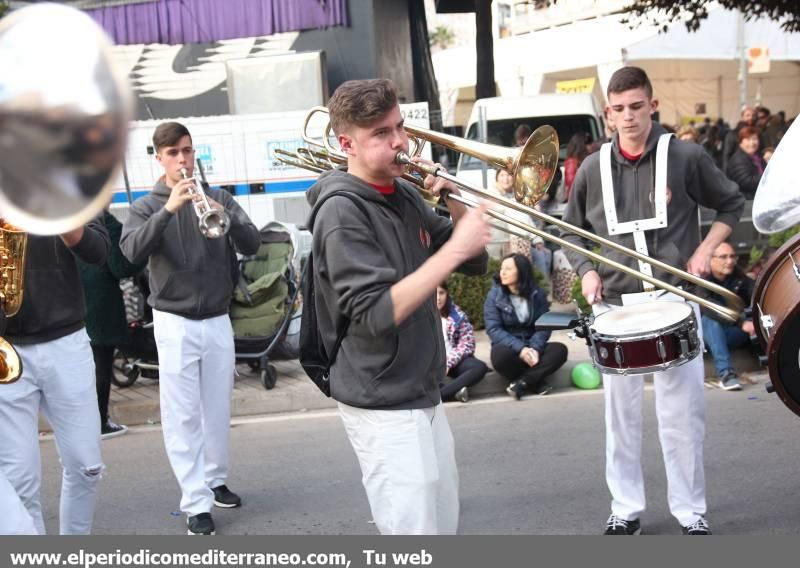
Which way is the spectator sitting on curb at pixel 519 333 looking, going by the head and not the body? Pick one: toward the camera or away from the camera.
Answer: toward the camera

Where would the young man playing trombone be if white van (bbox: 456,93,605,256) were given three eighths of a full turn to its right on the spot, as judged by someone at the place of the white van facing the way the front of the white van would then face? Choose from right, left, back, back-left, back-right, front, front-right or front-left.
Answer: back-left

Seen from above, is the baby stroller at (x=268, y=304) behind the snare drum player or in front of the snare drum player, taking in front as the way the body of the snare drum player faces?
behind

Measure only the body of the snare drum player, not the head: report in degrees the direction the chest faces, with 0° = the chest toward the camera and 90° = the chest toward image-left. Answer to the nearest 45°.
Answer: approximately 0°

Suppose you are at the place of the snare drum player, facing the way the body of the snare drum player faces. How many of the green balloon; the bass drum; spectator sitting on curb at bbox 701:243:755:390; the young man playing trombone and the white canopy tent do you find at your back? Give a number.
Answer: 3

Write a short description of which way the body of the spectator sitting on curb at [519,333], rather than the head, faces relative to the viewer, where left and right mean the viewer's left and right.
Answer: facing the viewer

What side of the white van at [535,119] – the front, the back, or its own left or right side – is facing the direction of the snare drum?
front

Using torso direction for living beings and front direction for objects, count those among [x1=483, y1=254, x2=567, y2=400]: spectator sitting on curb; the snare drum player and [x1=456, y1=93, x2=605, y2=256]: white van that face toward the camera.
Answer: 3

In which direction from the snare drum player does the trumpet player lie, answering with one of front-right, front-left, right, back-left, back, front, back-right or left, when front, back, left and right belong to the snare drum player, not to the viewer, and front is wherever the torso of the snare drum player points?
right

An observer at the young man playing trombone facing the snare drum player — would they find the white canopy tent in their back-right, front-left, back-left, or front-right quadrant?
front-left

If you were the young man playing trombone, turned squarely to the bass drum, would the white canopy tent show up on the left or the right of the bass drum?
left

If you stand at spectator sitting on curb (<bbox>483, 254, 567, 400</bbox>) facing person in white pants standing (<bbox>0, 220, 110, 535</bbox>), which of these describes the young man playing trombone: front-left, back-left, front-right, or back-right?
front-left

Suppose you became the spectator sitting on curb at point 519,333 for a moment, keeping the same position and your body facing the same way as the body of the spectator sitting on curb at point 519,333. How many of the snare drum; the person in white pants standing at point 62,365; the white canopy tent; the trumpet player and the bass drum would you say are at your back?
1

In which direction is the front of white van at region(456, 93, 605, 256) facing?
toward the camera

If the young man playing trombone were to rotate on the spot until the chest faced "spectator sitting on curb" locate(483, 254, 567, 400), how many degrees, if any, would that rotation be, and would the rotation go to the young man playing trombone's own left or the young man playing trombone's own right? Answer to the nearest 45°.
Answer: approximately 135° to the young man playing trombone's own left

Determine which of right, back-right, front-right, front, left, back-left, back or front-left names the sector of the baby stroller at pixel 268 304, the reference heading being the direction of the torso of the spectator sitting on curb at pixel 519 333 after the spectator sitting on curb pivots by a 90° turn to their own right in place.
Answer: front

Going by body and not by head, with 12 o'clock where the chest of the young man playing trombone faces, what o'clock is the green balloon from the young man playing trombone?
The green balloon is roughly at 8 o'clock from the young man playing trombone.
